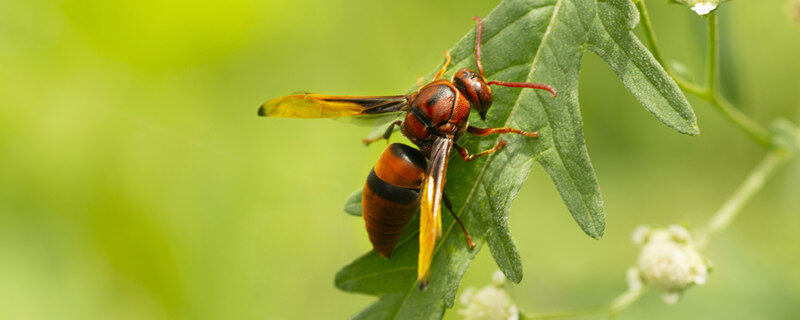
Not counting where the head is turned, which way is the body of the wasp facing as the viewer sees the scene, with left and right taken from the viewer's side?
facing away from the viewer and to the right of the viewer
